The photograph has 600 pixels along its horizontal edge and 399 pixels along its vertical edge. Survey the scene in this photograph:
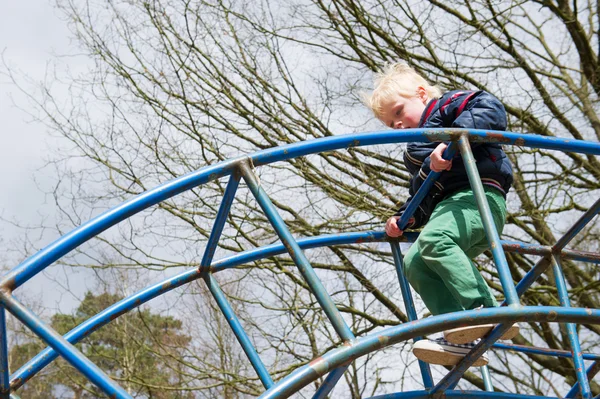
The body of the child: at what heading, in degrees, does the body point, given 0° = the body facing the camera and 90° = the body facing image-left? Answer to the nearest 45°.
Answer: approximately 90°
